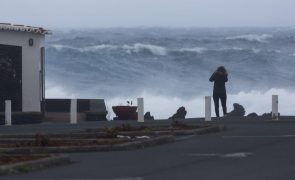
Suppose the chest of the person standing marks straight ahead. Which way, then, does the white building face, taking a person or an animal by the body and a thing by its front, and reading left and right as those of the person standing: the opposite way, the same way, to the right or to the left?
the opposite way

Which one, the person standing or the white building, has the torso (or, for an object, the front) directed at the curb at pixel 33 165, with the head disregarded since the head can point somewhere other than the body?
the white building

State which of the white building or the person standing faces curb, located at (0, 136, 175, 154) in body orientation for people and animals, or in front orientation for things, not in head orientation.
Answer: the white building

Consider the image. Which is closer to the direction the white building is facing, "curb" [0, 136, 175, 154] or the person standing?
the curb

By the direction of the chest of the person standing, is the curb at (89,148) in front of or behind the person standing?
behind

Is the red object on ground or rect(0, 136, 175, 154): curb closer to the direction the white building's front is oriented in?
the curb

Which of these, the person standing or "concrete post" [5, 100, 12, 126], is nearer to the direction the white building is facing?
the concrete post

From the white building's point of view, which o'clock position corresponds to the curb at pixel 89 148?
The curb is roughly at 12 o'clock from the white building.

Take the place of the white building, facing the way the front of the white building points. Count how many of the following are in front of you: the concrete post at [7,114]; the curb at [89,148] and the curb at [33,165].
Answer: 3

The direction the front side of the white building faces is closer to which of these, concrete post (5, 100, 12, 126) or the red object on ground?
the concrete post

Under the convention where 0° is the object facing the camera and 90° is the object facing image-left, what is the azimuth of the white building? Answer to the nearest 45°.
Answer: approximately 0°

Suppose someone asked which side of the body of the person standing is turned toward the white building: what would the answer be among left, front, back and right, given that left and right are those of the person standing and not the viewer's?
left

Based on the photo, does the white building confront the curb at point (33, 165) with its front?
yes

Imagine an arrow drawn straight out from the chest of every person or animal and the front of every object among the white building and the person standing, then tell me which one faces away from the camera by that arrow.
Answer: the person standing

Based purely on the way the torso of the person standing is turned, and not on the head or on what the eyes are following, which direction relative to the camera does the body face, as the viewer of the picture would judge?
away from the camera

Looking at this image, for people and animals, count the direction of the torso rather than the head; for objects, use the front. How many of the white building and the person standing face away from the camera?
1
